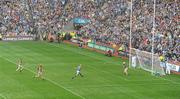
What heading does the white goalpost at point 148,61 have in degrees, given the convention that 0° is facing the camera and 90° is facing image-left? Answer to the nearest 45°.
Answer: approximately 45°
